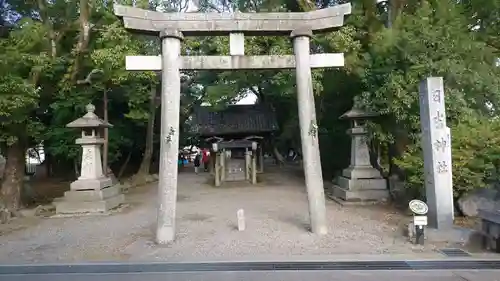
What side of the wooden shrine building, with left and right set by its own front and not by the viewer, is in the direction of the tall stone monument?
front

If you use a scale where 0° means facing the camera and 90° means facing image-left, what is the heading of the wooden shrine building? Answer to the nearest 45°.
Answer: approximately 0°

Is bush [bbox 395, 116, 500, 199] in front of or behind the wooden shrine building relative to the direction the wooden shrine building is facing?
in front
